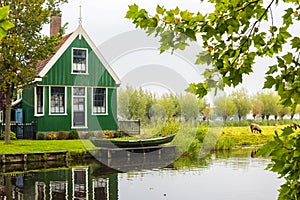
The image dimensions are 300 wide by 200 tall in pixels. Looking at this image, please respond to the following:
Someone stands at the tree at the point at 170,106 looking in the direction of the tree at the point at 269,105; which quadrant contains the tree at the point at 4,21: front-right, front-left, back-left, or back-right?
back-right

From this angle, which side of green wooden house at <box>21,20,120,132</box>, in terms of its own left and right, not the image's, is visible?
front

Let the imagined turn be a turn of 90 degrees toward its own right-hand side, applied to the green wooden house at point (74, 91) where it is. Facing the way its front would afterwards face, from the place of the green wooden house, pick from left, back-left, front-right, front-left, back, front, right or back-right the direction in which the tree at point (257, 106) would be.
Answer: back-right

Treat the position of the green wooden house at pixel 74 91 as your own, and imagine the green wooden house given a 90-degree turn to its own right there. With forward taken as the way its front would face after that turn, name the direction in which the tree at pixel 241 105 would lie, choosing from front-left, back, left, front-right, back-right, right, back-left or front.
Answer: back-right

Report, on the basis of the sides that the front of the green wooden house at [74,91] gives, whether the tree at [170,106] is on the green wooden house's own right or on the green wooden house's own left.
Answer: on the green wooden house's own left

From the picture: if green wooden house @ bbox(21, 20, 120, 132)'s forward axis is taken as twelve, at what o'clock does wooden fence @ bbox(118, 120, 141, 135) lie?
The wooden fence is roughly at 9 o'clock from the green wooden house.
